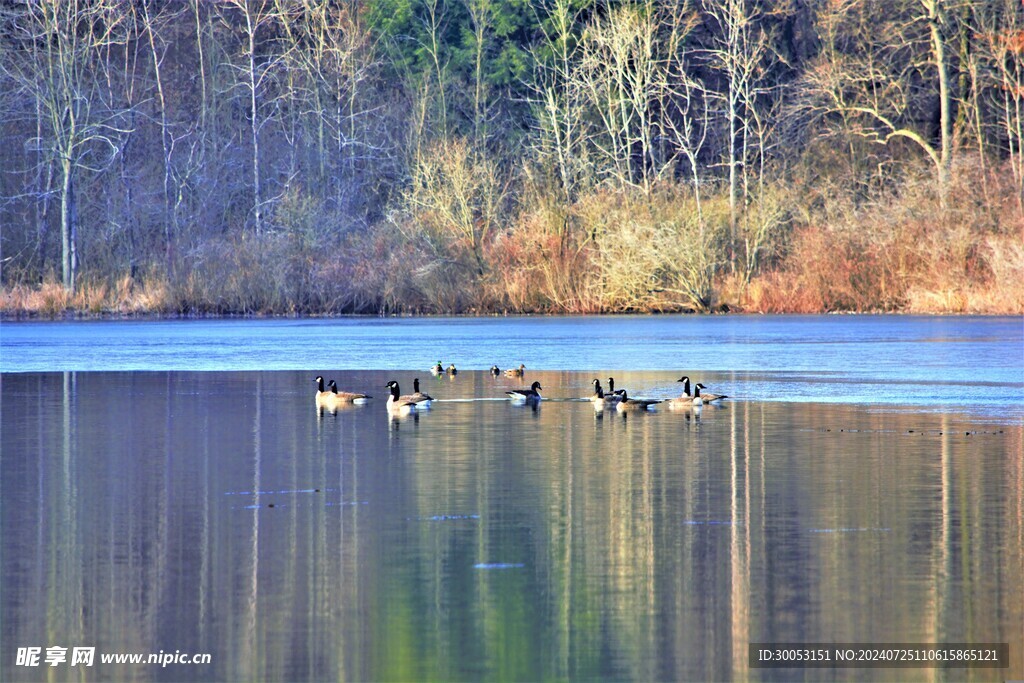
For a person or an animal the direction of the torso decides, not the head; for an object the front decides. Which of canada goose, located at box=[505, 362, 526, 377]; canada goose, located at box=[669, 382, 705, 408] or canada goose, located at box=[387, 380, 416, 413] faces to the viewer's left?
canada goose, located at box=[387, 380, 416, 413]

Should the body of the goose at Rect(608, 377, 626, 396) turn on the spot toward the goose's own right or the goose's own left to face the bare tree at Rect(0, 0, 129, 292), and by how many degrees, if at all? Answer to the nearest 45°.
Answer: approximately 45° to the goose's own right

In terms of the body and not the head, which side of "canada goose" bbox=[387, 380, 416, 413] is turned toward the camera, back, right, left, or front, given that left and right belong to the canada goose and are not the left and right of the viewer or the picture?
left

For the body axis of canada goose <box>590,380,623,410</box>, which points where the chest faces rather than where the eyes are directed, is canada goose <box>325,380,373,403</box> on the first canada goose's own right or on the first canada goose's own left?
on the first canada goose's own right

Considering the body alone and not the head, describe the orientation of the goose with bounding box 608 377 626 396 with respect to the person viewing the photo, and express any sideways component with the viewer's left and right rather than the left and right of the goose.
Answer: facing to the left of the viewer

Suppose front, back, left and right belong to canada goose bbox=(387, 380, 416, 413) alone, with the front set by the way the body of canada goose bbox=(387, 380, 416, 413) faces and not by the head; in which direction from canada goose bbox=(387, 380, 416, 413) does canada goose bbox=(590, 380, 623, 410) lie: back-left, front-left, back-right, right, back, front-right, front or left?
back

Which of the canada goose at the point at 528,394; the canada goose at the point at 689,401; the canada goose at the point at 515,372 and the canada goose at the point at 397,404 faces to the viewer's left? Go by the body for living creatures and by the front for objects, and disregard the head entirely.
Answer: the canada goose at the point at 397,404

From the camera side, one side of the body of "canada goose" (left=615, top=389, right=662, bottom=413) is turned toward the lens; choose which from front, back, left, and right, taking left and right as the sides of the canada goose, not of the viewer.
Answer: left

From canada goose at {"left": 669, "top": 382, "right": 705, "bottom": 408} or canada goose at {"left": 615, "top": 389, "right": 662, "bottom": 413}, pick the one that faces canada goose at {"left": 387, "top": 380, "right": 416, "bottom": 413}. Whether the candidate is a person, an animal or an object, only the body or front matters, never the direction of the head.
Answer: canada goose at {"left": 615, "top": 389, "right": 662, "bottom": 413}

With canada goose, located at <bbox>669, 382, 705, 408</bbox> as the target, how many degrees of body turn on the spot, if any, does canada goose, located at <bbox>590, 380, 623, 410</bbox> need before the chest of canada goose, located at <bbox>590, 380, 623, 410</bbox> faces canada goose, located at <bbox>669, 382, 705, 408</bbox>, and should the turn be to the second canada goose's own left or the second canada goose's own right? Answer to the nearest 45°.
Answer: approximately 135° to the second canada goose's own left

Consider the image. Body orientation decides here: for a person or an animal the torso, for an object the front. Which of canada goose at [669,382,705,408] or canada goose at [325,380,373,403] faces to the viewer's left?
canada goose at [325,380,373,403]

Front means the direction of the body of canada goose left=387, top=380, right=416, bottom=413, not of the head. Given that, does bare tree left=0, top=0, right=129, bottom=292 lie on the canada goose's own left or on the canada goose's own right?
on the canada goose's own right

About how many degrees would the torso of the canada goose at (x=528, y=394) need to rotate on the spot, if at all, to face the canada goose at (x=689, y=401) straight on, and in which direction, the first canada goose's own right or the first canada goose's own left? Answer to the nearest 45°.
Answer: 0° — it already faces it

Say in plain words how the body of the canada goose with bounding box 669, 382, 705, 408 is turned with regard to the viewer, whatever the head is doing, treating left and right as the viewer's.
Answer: facing to the right of the viewer

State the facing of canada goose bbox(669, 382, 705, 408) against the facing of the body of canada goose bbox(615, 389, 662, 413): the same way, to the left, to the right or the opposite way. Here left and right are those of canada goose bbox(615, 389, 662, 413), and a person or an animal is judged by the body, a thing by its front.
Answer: the opposite way
